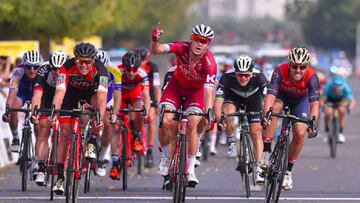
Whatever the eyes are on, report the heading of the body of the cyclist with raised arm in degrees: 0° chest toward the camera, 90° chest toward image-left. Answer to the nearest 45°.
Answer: approximately 0°

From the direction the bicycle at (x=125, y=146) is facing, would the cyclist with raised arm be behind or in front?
in front

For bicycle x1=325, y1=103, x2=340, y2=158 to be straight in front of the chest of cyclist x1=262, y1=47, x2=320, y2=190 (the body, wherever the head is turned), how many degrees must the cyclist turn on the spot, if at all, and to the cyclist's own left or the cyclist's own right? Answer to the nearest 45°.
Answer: approximately 180°

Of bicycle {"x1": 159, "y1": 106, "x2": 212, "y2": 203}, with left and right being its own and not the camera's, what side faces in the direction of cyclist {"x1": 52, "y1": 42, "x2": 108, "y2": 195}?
right

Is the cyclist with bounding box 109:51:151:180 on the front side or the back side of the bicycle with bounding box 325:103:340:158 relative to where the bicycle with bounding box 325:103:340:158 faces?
on the front side
